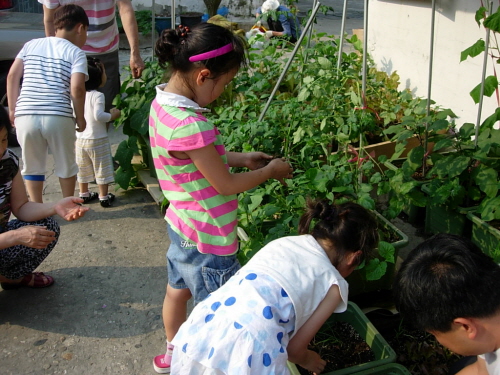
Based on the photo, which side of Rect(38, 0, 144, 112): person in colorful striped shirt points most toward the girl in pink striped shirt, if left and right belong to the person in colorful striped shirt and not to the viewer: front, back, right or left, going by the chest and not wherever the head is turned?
front

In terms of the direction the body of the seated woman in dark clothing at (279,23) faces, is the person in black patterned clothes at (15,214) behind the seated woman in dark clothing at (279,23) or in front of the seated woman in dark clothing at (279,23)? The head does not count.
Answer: in front

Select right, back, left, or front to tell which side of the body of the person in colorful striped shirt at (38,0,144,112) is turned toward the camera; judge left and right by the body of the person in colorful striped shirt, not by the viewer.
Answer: front

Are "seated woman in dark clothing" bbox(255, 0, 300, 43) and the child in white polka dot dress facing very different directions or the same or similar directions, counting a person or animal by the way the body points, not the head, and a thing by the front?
very different directions

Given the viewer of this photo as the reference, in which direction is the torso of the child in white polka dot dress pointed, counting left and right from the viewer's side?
facing away from the viewer and to the right of the viewer

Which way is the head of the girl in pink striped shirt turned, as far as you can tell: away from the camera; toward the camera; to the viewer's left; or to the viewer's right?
to the viewer's right

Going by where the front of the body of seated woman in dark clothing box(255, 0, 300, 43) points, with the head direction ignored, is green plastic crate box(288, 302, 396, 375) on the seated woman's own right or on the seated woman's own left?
on the seated woman's own left

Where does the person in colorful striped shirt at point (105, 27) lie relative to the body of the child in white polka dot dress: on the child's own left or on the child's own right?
on the child's own left

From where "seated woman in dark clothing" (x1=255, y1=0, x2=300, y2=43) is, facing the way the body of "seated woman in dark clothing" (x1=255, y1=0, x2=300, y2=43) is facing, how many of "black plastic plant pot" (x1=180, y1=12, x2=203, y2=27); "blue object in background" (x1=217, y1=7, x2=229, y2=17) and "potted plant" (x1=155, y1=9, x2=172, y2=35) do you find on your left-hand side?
0

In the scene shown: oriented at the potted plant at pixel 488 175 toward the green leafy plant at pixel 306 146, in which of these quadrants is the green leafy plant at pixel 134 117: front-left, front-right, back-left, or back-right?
front-right

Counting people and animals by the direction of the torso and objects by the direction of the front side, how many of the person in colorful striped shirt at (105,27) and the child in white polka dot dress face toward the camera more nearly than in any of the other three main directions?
1

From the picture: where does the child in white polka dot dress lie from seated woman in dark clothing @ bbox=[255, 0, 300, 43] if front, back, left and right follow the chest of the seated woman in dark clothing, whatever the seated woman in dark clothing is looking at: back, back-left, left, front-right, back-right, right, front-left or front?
front-left

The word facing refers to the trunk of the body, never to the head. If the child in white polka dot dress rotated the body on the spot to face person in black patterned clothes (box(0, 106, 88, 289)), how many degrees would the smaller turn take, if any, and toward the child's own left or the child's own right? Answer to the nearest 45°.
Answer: approximately 90° to the child's own left

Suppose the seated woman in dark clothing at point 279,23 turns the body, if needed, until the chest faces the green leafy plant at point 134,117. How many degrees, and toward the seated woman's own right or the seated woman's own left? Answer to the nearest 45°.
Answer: approximately 45° to the seated woman's own left

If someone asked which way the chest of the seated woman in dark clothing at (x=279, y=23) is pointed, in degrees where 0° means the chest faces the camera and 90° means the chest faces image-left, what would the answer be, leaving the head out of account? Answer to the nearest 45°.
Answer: approximately 45°
